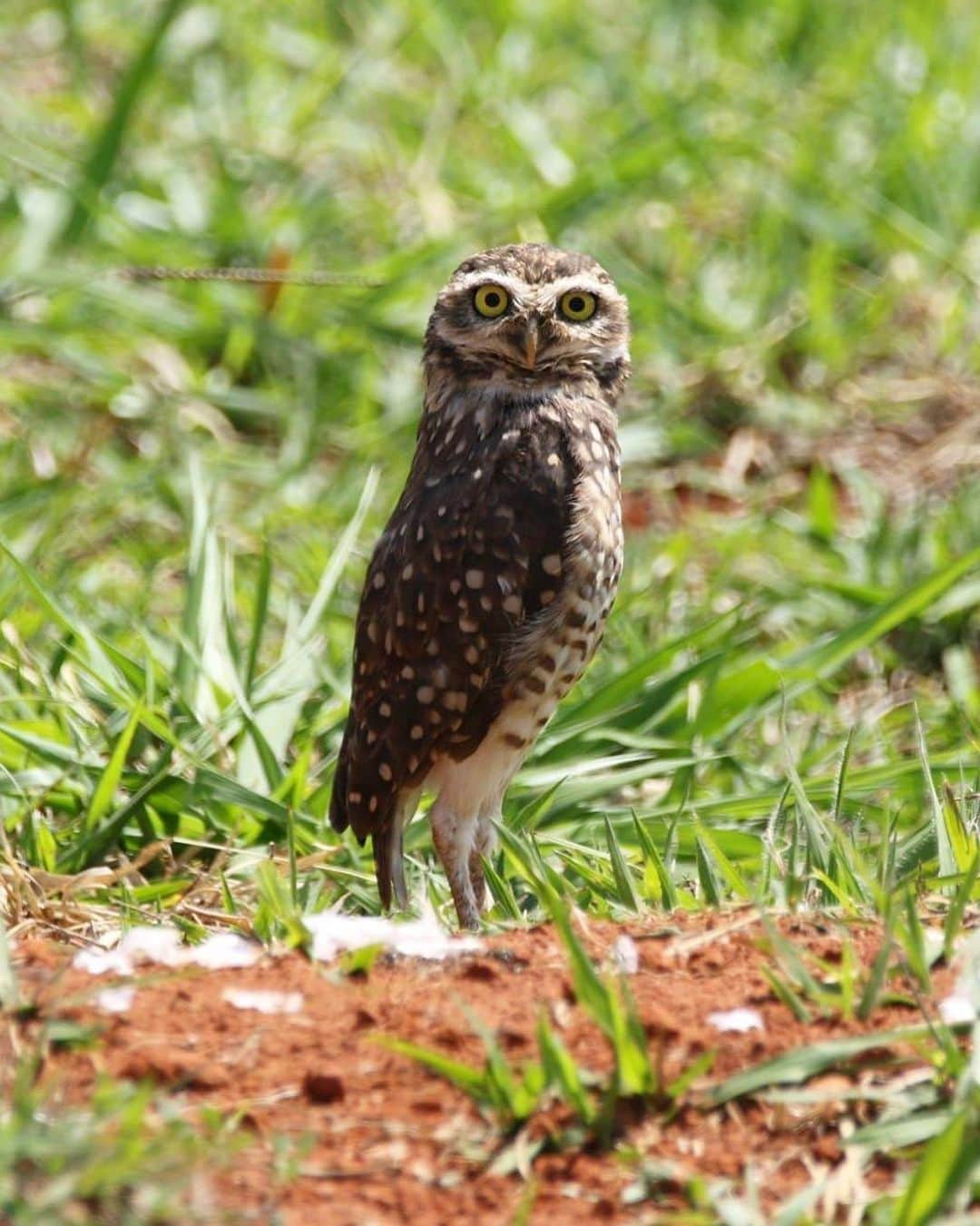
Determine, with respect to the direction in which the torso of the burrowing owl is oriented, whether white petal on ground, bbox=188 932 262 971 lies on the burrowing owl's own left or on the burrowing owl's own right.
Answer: on the burrowing owl's own right

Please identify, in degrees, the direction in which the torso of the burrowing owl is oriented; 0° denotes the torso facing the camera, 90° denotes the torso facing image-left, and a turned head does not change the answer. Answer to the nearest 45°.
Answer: approximately 270°

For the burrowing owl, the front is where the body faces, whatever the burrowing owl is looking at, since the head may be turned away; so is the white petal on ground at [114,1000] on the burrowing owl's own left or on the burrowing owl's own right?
on the burrowing owl's own right

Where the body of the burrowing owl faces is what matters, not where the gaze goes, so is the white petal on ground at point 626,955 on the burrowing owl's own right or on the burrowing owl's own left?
on the burrowing owl's own right

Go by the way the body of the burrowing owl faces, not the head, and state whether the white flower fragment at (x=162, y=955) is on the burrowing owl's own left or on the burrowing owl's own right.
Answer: on the burrowing owl's own right
